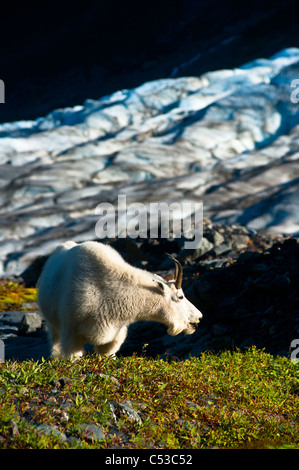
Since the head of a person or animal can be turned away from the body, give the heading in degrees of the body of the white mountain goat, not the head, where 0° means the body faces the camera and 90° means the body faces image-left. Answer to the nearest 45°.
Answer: approximately 315°
